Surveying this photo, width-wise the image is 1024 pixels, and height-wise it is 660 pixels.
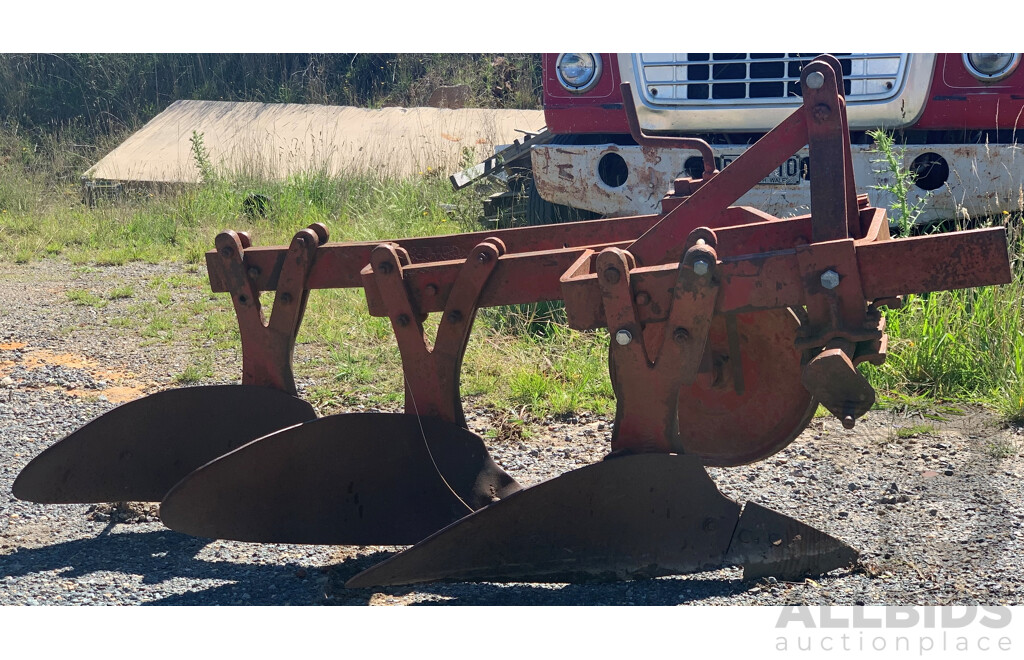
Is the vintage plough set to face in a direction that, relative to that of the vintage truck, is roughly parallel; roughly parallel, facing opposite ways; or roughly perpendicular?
roughly perpendicular

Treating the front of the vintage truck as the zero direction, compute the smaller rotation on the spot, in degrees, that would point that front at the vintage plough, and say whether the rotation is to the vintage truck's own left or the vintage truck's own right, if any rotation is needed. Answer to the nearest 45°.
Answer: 0° — it already faces it

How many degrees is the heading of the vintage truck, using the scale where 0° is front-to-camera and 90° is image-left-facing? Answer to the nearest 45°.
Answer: approximately 0°

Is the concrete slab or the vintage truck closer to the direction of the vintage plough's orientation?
the vintage truck

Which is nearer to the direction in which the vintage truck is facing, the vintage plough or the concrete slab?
the vintage plough

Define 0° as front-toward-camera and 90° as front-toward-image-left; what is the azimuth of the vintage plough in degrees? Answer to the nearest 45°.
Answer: approximately 270°

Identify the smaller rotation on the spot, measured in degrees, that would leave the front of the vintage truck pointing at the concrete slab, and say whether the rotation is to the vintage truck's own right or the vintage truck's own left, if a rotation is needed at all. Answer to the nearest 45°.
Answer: approximately 135° to the vintage truck's own right

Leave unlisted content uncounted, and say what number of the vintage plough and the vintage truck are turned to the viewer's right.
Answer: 1

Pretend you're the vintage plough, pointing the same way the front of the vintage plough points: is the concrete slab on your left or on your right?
on your left

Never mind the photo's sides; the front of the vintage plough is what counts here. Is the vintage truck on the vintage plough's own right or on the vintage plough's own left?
on the vintage plough's own left

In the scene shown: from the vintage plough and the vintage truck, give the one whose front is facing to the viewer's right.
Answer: the vintage plough
